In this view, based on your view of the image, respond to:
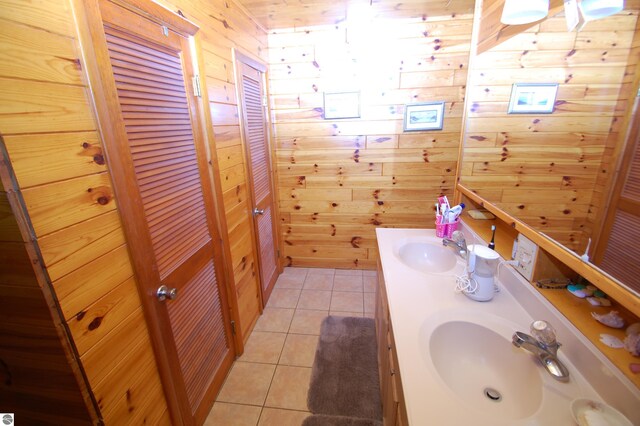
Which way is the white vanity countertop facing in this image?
to the viewer's left

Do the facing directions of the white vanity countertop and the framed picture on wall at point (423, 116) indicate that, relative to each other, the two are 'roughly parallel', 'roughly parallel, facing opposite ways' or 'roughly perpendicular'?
roughly perpendicular

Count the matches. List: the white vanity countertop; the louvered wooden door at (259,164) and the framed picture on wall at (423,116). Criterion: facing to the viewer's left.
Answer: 1

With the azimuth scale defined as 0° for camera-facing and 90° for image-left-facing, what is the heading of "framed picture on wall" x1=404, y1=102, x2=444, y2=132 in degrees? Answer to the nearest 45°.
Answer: approximately 0°

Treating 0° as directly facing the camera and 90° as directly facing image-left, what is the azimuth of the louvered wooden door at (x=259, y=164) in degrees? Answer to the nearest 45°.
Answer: approximately 270°

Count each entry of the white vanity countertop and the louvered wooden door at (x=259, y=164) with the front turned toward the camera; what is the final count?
0

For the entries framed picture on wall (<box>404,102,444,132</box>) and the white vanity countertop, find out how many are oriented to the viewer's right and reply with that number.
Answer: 0

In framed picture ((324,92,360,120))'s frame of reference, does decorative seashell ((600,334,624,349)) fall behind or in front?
in front

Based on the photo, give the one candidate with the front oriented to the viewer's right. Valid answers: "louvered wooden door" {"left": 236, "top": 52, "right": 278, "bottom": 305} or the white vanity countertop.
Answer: the louvered wooden door

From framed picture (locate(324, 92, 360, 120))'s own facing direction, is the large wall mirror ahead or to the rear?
ahead

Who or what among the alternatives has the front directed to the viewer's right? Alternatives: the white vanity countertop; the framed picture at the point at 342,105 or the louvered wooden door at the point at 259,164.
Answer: the louvered wooden door

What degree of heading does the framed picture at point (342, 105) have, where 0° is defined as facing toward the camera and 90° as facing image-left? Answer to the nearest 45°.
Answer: approximately 0°
